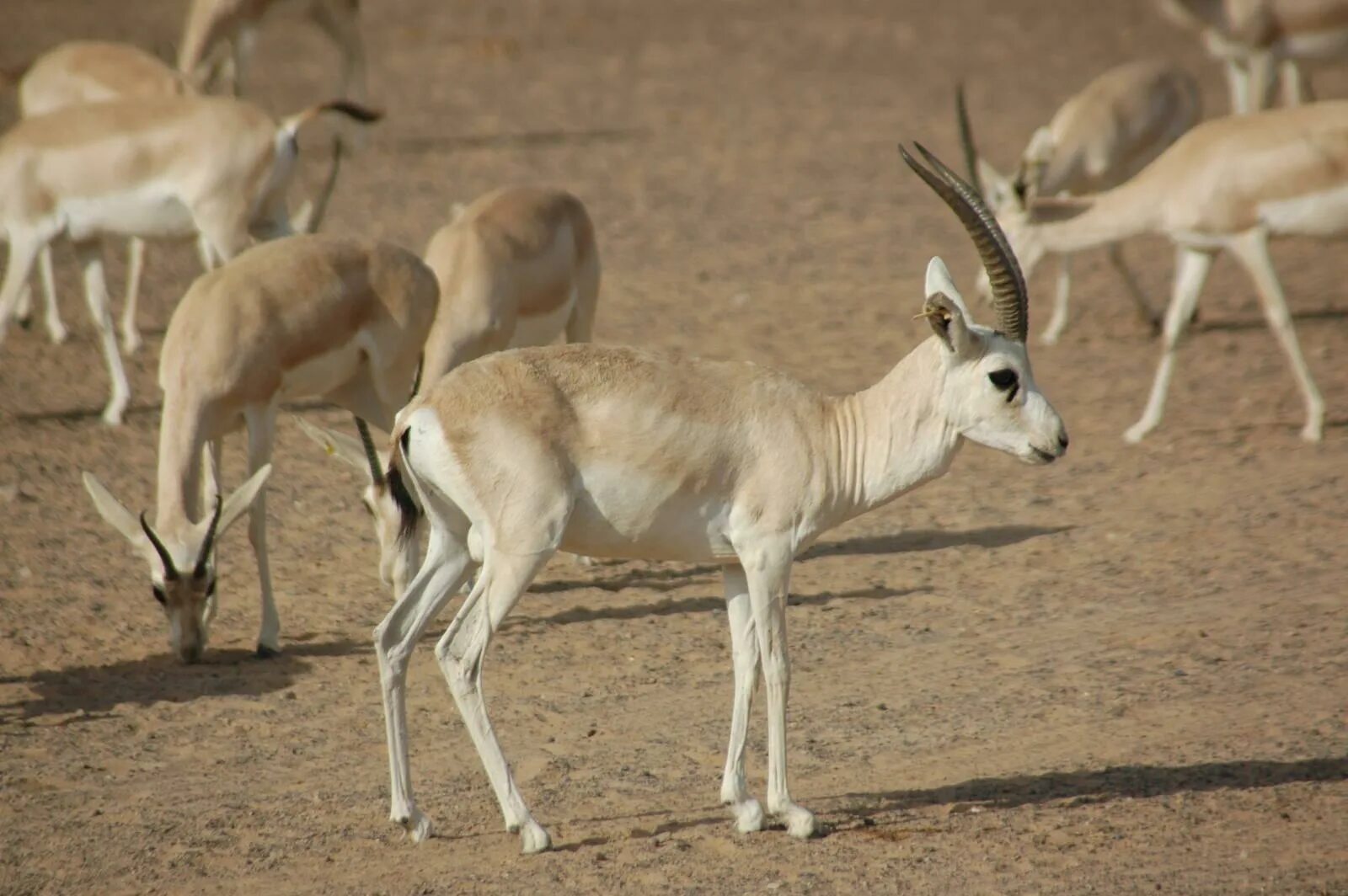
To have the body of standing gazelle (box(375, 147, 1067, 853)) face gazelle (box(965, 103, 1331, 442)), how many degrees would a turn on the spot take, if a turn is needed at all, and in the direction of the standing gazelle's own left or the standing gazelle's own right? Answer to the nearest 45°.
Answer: approximately 45° to the standing gazelle's own left

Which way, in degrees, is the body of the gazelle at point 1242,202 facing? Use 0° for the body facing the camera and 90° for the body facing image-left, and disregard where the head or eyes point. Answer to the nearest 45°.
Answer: approximately 90°

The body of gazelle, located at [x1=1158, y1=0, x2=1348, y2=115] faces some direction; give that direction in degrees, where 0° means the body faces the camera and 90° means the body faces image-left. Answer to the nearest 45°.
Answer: approximately 90°

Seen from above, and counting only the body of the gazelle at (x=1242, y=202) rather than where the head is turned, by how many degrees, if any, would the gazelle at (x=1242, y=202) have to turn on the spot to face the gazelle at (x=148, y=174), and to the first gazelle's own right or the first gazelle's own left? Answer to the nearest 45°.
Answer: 0° — it already faces it

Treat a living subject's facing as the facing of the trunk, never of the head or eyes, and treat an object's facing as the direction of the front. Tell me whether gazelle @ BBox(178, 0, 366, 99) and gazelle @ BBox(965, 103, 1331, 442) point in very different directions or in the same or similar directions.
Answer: same or similar directions

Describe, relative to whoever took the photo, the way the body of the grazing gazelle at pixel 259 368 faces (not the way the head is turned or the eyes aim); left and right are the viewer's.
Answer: facing the viewer and to the left of the viewer

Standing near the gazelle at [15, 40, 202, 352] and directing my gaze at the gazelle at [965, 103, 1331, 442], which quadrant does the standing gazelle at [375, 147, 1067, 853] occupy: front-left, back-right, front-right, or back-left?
front-right

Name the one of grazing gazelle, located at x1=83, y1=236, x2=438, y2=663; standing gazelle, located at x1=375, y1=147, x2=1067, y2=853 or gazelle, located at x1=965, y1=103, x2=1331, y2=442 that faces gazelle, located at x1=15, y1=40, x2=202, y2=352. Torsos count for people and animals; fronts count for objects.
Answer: gazelle, located at x1=965, y1=103, x2=1331, y2=442

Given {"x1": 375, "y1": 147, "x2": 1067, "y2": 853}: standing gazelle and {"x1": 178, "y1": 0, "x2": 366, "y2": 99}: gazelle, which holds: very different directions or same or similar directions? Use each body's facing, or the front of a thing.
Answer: very different directions

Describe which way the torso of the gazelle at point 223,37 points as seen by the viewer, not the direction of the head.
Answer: to the viewer's left

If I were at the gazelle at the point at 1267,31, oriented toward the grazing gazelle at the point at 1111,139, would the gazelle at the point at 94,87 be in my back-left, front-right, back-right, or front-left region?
front-right
